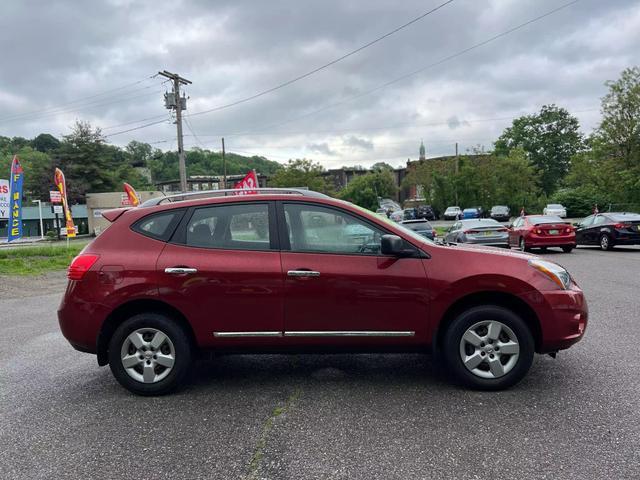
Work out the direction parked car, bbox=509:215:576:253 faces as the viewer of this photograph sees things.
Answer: facing away from the viewer and to the left of the viewer

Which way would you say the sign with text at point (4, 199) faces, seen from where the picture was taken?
facing the viewer

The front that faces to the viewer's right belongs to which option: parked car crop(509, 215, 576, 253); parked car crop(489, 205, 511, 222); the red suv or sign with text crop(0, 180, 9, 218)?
the red suv

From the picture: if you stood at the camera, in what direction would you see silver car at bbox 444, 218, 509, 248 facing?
facing away from the viewer and to the left of the viewer

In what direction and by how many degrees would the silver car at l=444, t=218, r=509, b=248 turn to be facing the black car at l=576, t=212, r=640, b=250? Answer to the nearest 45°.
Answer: approximately 90° to its right

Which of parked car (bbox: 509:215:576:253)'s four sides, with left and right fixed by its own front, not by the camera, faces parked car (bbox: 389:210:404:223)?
front

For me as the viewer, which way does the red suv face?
facing to the right of the viewer

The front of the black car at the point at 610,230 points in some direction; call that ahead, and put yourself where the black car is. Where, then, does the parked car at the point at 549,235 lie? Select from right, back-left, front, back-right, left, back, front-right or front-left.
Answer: left

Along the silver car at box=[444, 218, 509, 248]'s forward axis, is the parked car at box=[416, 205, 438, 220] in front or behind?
in front

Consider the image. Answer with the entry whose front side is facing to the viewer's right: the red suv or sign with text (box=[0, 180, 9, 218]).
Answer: the red suv

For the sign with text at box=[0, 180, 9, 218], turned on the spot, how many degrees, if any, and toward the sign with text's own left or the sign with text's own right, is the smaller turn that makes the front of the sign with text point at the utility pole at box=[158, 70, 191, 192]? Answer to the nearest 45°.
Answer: approximately 135° to the sign with text's own left

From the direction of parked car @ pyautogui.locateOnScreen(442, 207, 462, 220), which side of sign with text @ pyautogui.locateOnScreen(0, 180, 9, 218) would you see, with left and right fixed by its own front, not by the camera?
left
